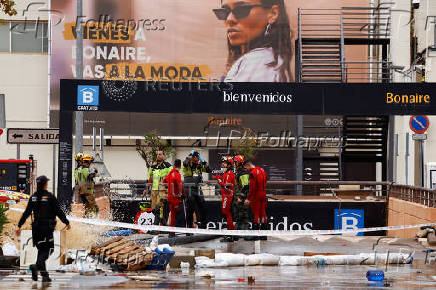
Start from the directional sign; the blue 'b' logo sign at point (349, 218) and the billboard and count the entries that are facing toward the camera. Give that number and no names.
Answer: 3

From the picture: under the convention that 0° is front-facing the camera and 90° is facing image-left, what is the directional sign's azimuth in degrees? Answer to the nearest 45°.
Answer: approximately 0°

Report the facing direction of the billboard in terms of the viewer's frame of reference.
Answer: facing the viewer

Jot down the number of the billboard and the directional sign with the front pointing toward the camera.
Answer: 2

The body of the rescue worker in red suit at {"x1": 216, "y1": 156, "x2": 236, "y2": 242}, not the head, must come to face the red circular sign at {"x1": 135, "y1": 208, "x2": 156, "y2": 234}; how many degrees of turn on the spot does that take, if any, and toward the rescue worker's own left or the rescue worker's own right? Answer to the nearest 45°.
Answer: approximately 45° to the rescue worker's own right

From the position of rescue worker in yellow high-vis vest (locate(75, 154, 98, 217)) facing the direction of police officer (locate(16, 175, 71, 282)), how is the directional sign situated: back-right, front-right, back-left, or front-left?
back-right

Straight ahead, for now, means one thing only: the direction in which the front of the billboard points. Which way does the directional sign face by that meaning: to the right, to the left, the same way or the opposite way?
the same way

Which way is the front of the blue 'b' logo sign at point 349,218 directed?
toward the camera

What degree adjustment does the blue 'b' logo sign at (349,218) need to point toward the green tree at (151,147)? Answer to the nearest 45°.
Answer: approximately 135° to its right

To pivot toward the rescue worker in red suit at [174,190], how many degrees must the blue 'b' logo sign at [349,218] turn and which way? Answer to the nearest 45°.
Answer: approximately 45° to its right

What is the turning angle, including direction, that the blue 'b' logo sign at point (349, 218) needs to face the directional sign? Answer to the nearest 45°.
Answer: approximately 90° to its right
